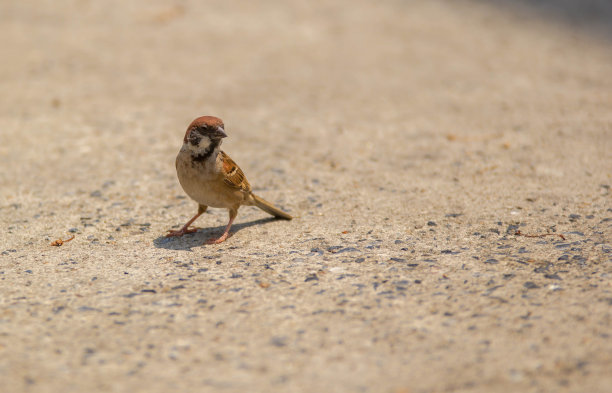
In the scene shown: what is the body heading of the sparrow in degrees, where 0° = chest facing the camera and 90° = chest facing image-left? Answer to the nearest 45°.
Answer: approximately 45°
